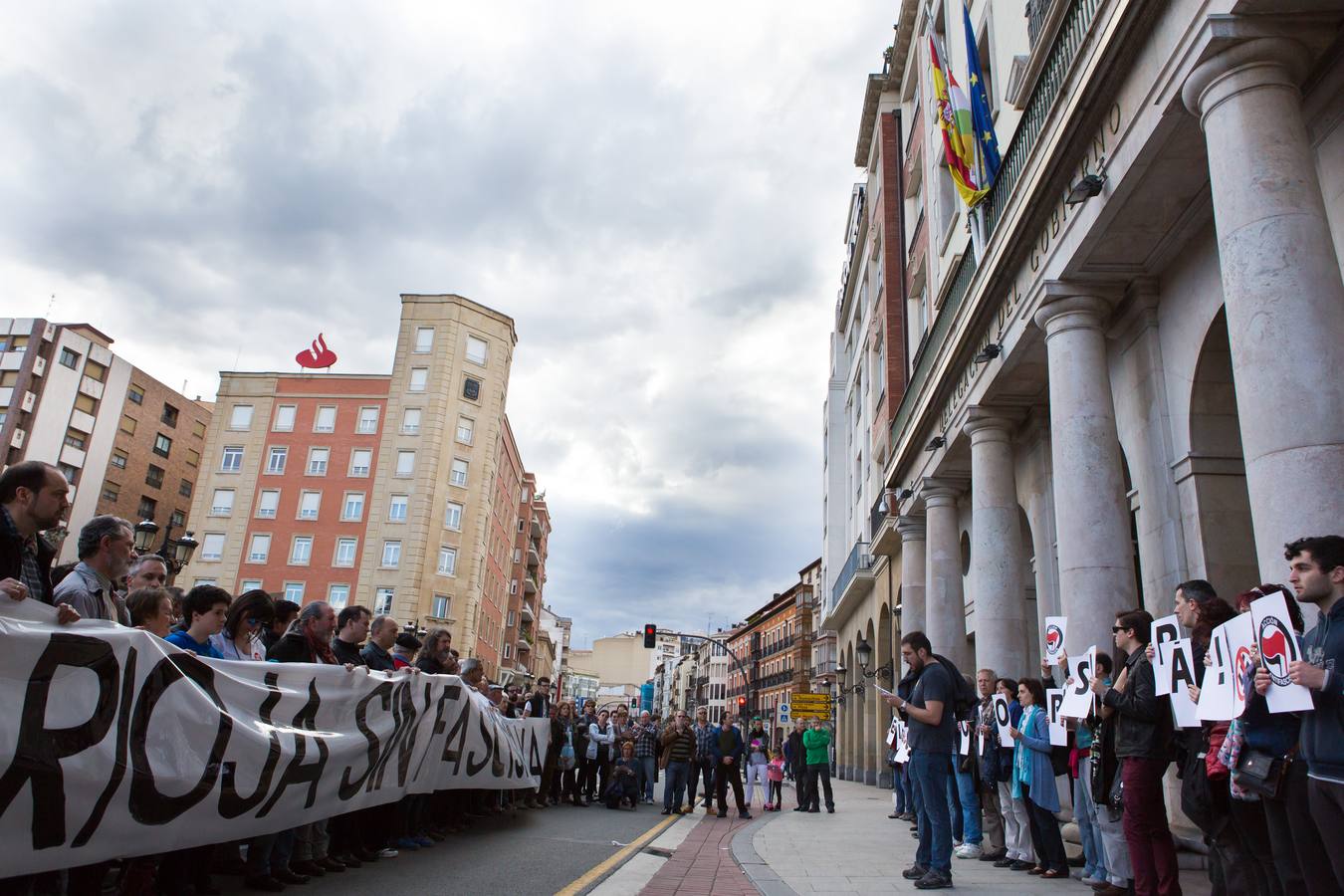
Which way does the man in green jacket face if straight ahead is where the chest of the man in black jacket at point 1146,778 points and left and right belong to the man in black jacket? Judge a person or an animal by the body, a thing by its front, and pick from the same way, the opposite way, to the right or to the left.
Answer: to the left

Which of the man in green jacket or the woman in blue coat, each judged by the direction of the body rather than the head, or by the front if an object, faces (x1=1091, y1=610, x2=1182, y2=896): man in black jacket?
the man in green jacket

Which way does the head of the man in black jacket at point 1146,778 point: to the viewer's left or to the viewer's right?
to the viewer's left

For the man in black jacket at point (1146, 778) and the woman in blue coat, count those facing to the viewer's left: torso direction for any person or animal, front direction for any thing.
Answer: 2

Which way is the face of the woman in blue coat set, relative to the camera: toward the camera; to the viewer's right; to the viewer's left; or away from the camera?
to the viewer's left

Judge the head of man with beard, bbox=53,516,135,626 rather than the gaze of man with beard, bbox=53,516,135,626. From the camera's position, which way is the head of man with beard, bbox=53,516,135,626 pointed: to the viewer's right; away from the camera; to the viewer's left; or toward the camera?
to the viewer's right

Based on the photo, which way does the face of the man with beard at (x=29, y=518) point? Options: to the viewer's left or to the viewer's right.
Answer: to the viewer's right

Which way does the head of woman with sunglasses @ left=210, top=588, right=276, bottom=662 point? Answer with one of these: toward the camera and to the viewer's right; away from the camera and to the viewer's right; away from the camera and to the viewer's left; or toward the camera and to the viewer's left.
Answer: toward the camera and to the viewer's right

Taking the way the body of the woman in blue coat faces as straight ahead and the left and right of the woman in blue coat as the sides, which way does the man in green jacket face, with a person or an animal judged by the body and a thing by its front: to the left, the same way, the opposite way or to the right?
to the left

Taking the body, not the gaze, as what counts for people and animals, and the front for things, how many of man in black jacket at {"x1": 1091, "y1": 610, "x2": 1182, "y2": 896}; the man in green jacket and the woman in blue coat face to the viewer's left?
2

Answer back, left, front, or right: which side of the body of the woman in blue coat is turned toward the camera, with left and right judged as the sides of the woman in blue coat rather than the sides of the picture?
left
